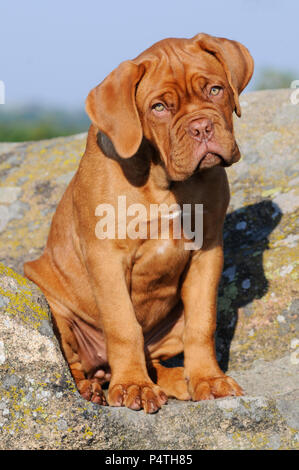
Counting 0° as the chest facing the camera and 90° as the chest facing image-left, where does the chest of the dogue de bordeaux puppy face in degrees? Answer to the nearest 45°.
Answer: approximately 315°
